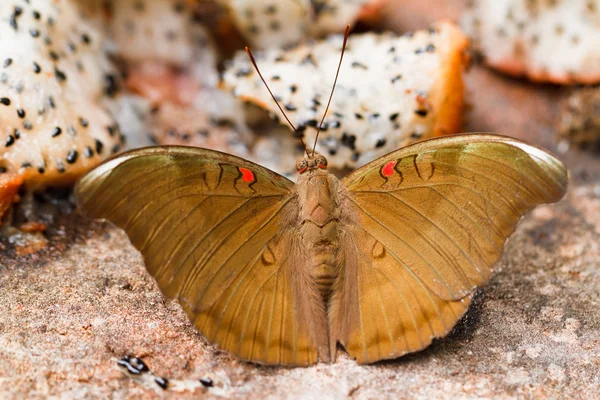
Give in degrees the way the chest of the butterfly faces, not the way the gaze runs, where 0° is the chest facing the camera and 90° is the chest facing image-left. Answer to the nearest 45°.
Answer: approximately 180°

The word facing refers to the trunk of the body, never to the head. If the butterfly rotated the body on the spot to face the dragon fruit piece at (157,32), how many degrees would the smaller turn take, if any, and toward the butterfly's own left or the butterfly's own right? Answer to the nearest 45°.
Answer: approximately 45° to the butterfly's own left
